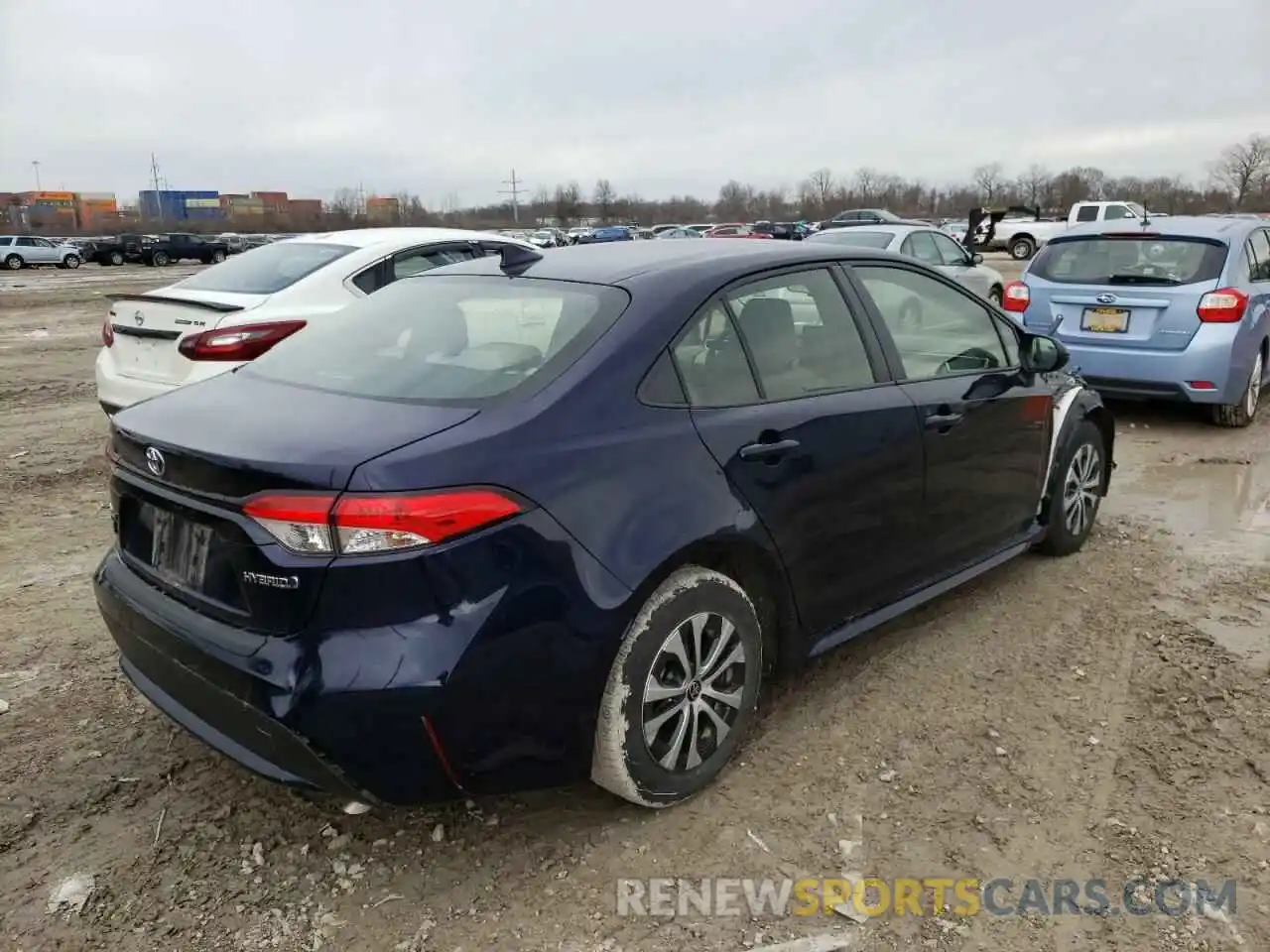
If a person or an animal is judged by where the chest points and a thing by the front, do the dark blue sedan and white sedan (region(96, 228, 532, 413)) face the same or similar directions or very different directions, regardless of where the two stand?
same or similar directions

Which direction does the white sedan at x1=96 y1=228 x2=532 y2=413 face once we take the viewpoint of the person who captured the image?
facing away from the viewer and to the right of the viewer

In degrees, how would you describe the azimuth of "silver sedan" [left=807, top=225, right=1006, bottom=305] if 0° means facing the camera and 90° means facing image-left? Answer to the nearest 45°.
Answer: approximately 225°

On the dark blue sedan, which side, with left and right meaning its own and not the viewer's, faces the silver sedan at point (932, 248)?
front

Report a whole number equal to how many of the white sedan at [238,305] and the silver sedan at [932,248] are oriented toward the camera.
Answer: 0

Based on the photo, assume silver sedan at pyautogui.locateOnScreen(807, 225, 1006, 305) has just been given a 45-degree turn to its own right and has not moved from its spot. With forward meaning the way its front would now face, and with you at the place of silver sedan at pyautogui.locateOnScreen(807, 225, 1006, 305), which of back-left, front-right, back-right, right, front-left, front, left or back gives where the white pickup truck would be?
left

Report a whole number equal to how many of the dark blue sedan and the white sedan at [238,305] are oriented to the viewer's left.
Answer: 0

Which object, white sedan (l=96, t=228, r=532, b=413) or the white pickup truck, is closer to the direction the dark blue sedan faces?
the white pickup truck

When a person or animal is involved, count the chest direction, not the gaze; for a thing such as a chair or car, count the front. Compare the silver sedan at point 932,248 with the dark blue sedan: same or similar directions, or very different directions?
same or similar directions

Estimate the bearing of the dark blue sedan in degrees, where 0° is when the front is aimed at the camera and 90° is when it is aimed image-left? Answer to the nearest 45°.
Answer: approximately 225°

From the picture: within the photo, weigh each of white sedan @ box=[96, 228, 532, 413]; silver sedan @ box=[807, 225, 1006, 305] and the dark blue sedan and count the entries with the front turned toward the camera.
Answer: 0

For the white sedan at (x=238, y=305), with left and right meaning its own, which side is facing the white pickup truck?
front

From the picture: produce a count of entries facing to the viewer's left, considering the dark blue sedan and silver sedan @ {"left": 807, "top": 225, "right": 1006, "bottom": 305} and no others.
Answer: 0

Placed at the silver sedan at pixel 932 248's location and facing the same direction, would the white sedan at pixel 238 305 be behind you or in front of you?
behind
